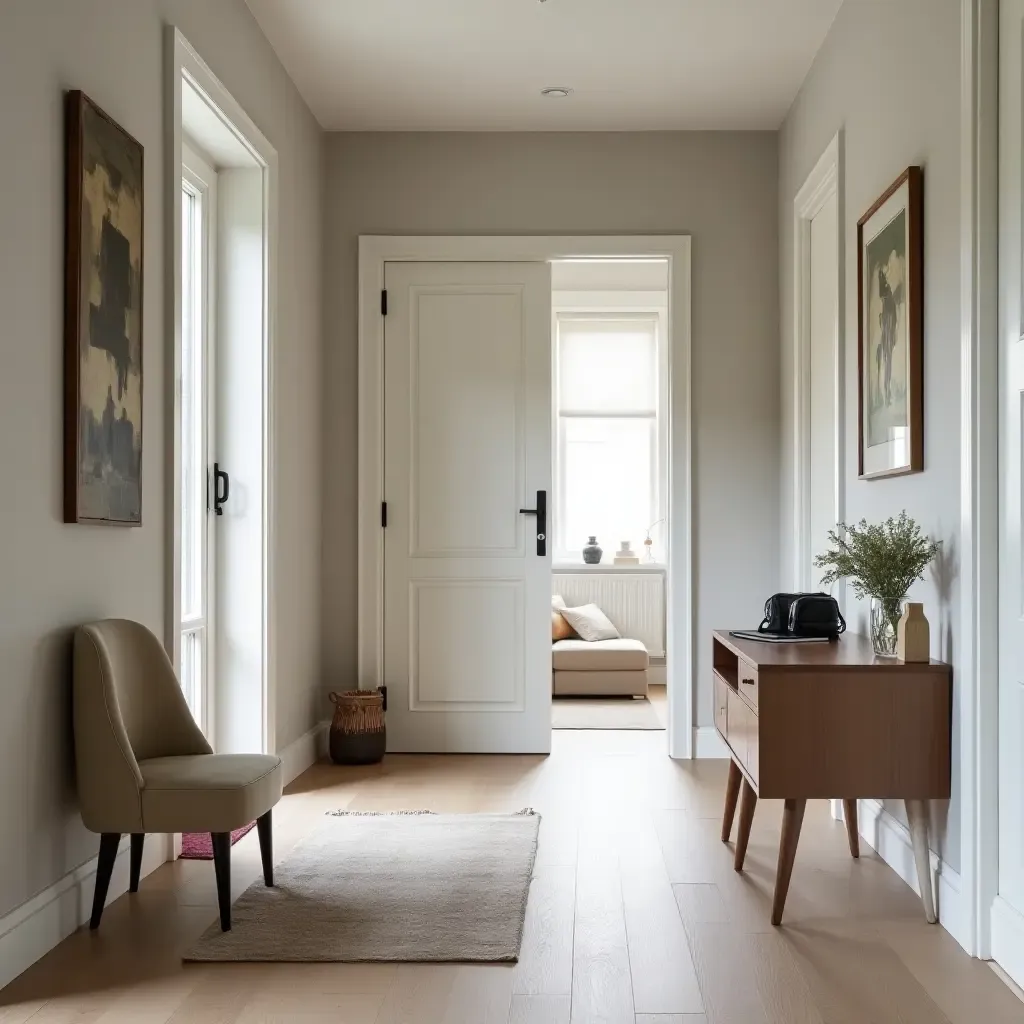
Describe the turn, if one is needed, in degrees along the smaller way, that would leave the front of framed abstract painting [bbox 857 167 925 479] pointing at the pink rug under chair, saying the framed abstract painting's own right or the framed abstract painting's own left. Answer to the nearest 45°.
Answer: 0° — it already faces it

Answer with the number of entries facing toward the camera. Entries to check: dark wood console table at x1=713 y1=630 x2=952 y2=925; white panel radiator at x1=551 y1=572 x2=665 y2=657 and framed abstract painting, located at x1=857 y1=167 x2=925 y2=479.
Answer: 1

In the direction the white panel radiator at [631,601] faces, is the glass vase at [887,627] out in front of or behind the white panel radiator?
in front

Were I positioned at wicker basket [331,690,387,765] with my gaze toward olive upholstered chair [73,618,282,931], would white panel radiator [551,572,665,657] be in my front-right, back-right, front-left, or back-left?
back-left

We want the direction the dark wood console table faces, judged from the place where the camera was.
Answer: facing to the left of the viewer

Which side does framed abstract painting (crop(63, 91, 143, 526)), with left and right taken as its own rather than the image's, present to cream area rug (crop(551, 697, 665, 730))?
left

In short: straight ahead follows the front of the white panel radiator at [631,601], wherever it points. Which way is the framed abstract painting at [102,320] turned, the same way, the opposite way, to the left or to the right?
to the left

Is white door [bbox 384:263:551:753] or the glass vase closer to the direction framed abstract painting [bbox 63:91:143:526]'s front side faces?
the glass vase

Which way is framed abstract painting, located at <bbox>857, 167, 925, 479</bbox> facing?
to the viewer's left

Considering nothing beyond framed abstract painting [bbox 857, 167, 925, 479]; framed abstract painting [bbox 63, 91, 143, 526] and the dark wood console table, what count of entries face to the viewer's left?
2

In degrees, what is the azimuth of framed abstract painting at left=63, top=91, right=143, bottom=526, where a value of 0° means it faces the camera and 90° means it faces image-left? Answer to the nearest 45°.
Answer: approximately 315°

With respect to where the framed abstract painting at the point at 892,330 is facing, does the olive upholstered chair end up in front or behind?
in front

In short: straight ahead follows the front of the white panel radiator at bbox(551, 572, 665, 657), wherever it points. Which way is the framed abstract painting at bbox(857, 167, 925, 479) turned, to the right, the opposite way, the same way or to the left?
to the right

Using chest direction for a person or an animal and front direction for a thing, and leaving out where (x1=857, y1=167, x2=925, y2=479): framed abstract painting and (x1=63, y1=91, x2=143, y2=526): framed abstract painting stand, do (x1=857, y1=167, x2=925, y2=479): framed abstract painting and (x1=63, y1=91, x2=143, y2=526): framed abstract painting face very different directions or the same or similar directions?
very different directions

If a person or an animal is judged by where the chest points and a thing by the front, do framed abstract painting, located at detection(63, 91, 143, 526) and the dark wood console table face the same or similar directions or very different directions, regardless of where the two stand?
very different directions

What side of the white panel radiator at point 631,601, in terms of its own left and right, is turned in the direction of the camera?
front

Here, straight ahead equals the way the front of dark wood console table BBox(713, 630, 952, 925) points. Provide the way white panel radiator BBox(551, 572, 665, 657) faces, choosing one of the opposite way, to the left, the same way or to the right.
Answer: to the left
